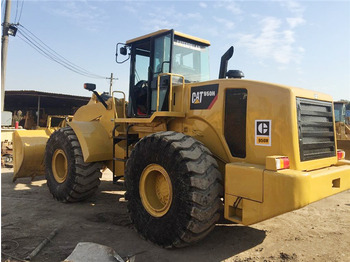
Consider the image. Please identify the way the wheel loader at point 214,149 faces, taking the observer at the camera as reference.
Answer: facing away from the viewer and to the left of the viewer
